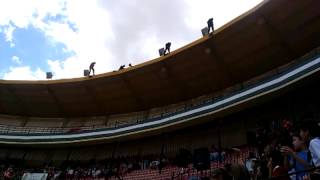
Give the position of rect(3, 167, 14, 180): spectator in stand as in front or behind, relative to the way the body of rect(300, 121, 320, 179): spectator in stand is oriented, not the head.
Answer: in front

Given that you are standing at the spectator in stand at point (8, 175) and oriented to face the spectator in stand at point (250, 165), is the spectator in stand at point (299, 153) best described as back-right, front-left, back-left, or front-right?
front-right

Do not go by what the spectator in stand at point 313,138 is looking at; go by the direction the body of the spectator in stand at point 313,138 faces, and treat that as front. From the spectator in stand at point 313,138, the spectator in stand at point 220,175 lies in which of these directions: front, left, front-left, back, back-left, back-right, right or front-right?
front
